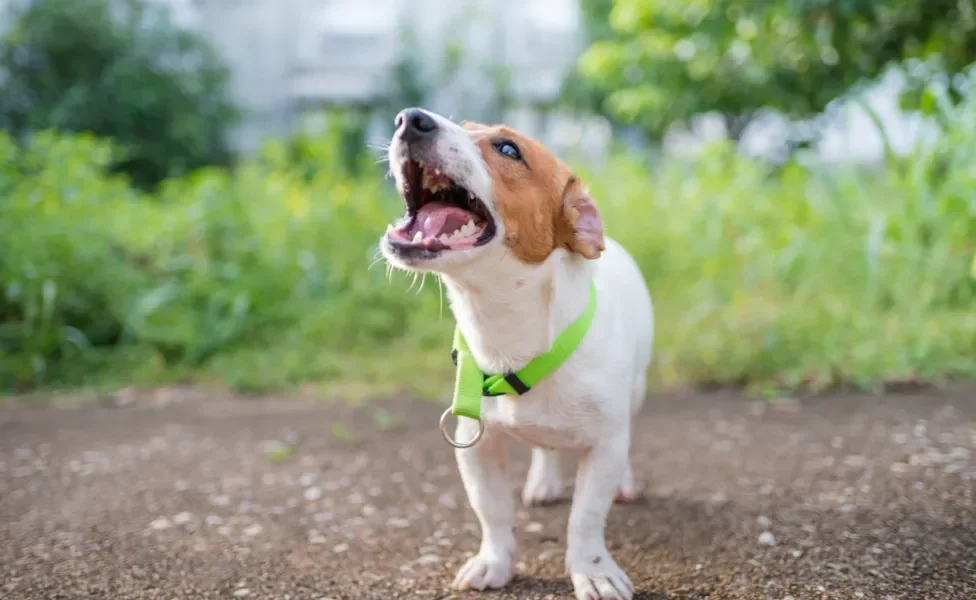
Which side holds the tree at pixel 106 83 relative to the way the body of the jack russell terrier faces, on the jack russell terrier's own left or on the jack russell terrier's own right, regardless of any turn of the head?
on the jack russell terrier's own right

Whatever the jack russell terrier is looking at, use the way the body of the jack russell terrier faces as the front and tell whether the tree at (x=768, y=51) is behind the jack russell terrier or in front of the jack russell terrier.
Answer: behind
